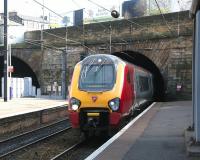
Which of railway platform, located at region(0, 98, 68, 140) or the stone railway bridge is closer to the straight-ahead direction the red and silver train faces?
the railway platform

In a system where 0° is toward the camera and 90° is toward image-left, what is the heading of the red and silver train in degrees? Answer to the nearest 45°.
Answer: approximately 45°

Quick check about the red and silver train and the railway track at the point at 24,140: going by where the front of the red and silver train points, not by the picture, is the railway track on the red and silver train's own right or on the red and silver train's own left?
on the red and silver train's own right

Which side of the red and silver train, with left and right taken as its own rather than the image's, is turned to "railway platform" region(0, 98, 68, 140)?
right

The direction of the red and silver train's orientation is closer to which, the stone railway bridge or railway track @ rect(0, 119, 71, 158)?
the railway track
